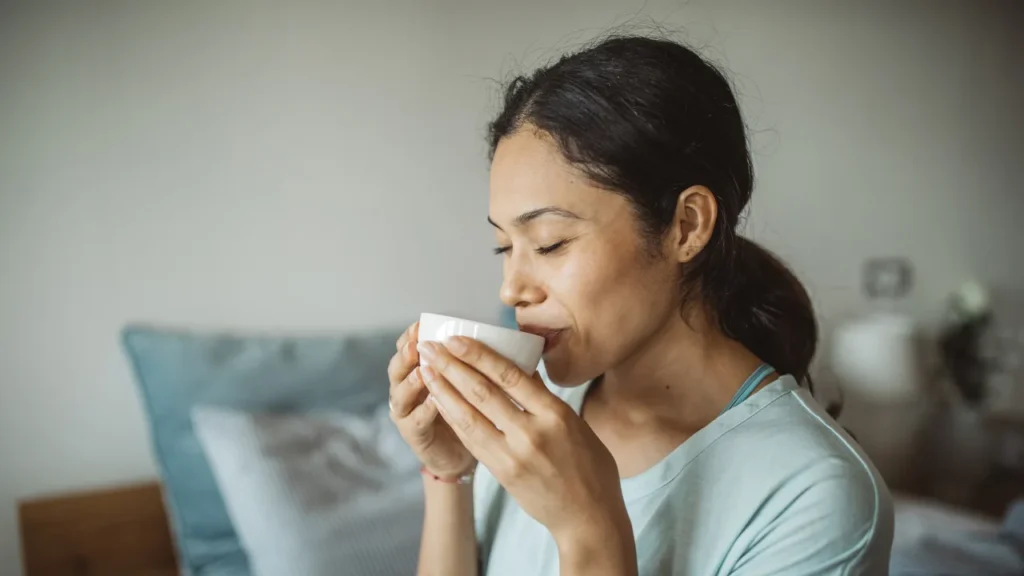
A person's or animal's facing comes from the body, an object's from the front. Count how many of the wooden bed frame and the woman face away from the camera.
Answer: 0

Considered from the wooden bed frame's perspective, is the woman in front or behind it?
in front

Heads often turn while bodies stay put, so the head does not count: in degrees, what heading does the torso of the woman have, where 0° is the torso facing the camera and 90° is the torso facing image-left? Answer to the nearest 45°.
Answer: approximately 45°

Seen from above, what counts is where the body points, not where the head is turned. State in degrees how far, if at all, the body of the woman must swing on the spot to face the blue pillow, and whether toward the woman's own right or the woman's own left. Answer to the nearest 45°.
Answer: approximately 90° to the woman's own right
